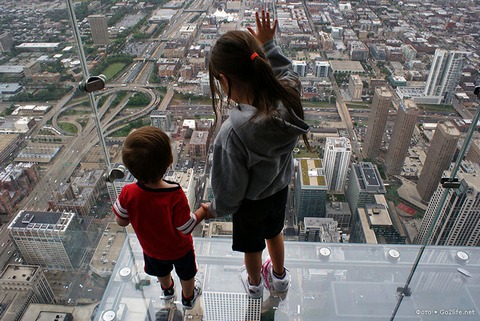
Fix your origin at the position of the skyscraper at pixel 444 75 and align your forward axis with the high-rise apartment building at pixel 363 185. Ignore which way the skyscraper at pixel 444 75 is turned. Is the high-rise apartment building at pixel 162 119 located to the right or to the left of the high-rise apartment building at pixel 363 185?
right

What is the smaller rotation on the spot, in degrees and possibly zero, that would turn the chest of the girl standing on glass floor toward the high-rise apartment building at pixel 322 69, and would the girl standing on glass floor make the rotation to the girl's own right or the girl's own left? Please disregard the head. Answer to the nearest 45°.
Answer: approximately 45° to the girl's own right

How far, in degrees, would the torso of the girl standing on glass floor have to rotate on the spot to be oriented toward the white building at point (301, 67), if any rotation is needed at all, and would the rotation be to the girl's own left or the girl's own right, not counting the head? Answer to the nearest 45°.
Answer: approximately 45° to the girl's own right

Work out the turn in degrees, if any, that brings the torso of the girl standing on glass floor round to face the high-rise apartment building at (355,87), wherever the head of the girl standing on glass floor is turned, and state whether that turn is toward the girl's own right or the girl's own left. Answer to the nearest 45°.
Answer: approximately 45° to the girl's own right

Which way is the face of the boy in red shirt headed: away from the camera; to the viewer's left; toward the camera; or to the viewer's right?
away from the camera

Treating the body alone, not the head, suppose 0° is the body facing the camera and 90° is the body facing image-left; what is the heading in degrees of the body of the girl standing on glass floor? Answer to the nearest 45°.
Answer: approximately 135°
